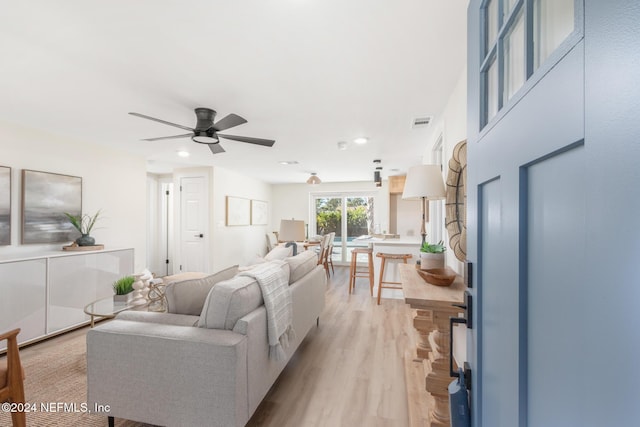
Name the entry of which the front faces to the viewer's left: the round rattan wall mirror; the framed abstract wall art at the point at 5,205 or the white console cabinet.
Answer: the round rattan wall mirror

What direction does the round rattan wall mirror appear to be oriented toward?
to the viewer's left

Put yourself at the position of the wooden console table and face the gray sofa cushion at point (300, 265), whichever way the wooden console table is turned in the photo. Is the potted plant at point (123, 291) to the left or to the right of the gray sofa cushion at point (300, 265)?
left

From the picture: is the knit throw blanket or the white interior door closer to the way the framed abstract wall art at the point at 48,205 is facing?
the knit throw blanket

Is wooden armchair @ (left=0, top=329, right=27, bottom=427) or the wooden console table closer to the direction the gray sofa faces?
the wooden armchair

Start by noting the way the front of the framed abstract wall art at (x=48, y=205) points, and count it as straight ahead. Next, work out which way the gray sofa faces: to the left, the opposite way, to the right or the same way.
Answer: the opposite way

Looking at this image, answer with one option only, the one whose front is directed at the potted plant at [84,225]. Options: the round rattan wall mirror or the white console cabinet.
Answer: the round rattan wall mirror

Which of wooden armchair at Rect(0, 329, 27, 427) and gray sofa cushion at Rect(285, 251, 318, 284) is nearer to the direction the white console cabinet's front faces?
the gray sofa cushion

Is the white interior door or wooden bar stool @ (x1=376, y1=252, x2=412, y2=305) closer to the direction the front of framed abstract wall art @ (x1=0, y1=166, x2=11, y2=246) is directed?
the wooden bar stool

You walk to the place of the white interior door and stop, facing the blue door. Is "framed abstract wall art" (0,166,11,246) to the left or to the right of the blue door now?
right

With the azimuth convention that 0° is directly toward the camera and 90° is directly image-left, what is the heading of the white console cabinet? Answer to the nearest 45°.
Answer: approximately 315°

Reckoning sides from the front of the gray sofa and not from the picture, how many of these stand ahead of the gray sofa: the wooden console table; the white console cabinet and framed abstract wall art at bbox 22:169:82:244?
2

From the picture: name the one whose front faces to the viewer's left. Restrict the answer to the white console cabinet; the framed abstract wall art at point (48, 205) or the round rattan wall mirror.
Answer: the round rattan wall mirror

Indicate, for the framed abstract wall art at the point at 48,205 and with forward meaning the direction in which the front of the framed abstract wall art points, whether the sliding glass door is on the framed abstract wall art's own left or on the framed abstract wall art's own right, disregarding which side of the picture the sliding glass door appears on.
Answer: on the framed abstract wall art's own left

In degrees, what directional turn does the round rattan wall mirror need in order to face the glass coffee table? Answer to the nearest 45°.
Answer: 0° — it already faces it
